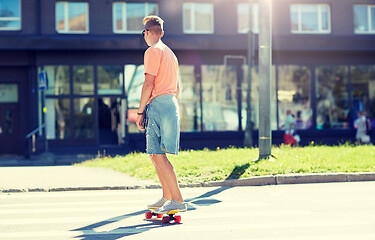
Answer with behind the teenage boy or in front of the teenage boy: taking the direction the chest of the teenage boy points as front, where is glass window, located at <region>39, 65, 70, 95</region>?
in front

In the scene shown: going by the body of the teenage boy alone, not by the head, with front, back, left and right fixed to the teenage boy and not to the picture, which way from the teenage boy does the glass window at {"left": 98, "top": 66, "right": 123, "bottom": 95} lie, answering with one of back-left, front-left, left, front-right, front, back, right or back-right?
front-right

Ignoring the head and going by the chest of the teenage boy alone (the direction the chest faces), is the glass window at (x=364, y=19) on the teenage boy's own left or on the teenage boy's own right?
on the teenage boy's own right

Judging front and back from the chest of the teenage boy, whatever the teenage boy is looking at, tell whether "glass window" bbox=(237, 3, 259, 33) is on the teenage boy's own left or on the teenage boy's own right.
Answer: on the teenage boy's own right

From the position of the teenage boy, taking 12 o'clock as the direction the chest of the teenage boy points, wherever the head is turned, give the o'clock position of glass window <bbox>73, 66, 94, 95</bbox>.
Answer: The glass window is roughly at 1 o'clock from the teenage boy.

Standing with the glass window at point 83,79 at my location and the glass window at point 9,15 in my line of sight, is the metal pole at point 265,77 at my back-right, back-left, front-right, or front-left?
back-left

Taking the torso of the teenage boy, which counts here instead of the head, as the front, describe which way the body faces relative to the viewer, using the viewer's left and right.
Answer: facing away from the viewer and to the left of the viewer
